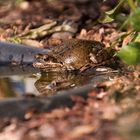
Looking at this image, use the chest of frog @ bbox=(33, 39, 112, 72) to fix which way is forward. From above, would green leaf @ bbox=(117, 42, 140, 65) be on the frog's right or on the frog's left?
on the frog's left

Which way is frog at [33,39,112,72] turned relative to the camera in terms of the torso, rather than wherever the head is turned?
to the viewer's left

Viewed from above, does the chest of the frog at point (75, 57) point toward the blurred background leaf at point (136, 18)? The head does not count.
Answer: no
